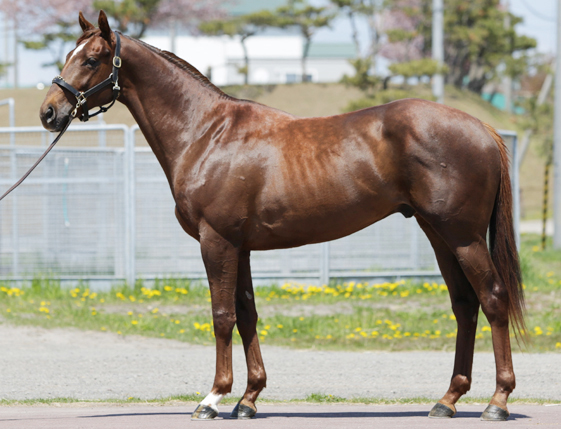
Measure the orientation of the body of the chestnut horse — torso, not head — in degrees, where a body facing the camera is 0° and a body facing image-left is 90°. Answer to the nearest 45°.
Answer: approximately 90°

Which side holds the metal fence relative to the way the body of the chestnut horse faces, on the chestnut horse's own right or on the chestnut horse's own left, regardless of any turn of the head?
on the chestnut horse's own right
